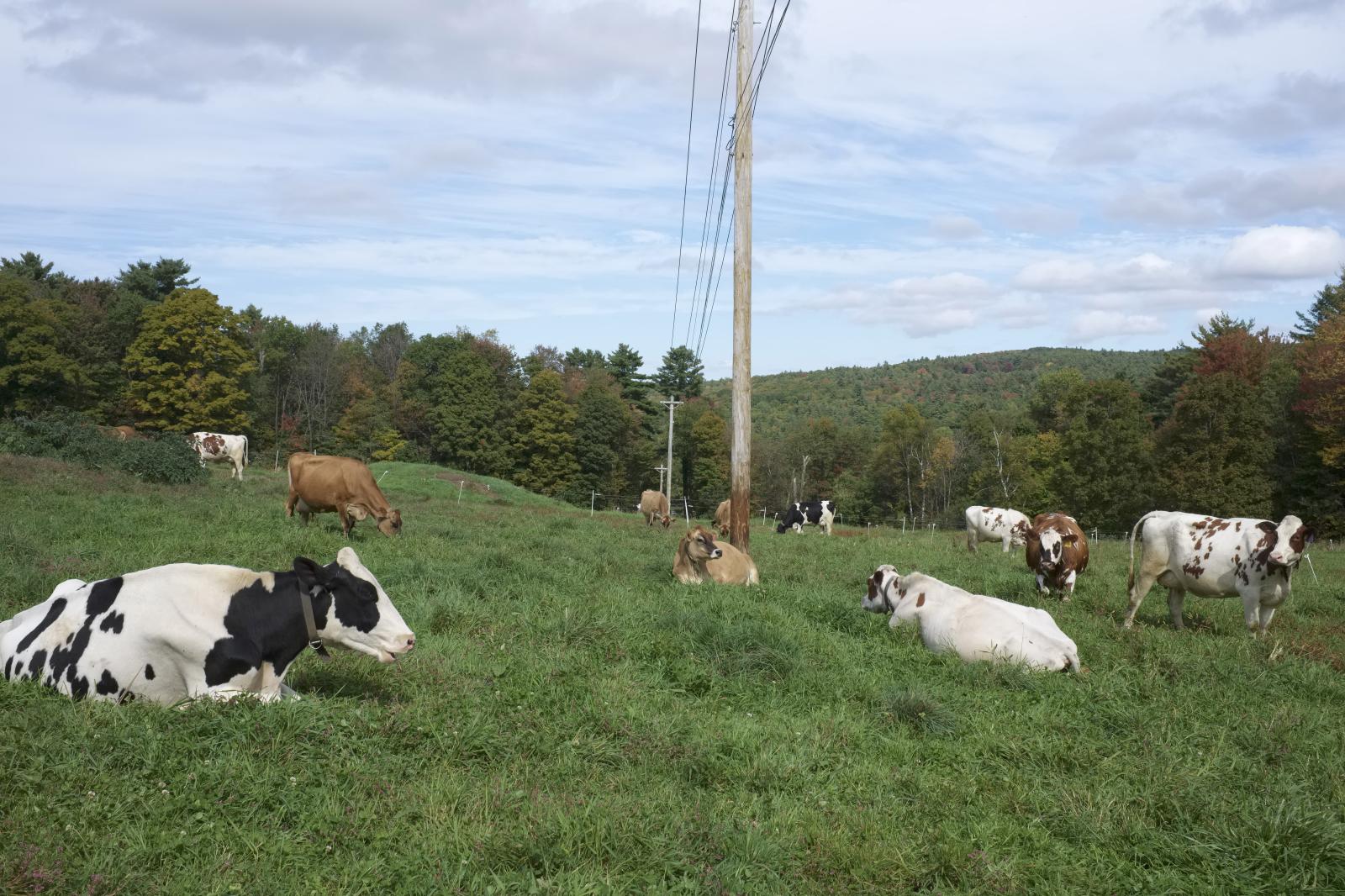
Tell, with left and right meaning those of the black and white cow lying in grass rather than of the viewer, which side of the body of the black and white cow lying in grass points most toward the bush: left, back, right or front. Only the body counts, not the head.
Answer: left

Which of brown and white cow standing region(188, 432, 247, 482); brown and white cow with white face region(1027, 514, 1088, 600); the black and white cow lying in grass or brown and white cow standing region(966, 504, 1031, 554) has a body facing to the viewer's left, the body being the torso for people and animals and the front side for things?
brown and white cow standing region(188, 432, 247, 482)

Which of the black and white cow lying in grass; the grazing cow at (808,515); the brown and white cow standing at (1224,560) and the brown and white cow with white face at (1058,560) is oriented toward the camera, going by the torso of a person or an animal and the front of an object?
the brown and white cow with white face

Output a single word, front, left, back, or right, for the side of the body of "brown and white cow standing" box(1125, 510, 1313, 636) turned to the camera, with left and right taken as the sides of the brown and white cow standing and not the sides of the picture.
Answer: right

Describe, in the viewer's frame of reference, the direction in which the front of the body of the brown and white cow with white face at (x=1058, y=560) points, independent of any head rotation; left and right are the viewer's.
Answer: facing the viewer

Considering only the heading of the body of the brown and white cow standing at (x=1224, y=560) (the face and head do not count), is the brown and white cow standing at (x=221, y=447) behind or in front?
behind

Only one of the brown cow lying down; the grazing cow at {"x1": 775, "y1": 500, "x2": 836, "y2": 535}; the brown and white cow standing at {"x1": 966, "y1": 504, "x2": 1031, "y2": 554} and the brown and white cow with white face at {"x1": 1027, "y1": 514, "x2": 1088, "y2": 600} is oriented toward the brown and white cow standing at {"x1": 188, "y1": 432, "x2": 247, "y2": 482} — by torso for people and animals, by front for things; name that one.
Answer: the grazing cow

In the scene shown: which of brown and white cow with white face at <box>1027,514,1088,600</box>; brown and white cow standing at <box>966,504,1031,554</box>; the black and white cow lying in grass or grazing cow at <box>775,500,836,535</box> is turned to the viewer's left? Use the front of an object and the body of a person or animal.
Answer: the grazing cow

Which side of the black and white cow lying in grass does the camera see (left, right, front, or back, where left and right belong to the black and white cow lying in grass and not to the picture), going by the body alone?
right

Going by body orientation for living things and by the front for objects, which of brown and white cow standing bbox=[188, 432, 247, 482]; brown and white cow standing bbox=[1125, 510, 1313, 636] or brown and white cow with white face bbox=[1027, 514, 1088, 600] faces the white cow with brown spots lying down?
the brown and white cow with white face

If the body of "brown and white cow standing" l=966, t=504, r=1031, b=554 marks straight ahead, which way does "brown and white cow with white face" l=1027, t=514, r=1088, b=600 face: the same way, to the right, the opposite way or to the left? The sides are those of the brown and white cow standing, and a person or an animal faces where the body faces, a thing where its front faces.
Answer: to the right

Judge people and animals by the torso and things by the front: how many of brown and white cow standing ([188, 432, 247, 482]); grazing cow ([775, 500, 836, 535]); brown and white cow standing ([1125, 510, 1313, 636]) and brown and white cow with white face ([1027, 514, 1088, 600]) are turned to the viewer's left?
2

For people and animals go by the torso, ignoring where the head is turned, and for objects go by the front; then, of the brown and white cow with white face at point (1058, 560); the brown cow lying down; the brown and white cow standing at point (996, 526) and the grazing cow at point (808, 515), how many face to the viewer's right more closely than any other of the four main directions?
1

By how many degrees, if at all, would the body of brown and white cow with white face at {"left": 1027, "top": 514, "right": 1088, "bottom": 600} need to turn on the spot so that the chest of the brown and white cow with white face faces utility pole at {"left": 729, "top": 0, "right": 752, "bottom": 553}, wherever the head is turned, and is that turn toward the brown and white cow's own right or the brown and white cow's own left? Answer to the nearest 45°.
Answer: approximately 90° to the brown and white cow's own right

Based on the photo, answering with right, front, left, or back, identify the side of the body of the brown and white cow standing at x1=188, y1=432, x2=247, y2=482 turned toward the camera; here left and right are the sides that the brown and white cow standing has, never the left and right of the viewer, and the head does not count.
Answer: left

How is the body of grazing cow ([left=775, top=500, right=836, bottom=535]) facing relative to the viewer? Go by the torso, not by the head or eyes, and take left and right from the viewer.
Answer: facing to the left of the viewer

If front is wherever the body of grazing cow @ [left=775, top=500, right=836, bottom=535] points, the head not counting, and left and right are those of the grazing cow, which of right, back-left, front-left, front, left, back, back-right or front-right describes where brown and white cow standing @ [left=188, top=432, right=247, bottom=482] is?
front

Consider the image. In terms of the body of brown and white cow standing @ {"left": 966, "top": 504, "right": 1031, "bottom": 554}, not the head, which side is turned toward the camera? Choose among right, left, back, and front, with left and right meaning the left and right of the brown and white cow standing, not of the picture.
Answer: right

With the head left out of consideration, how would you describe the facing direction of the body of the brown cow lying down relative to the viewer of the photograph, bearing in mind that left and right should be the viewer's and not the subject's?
facing the viewer and to the left of the viewer
